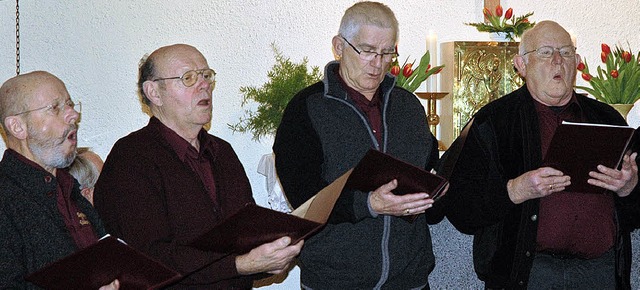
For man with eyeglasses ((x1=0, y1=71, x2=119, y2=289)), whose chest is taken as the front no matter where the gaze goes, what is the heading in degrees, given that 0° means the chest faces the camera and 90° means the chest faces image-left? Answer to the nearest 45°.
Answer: approximately 315°

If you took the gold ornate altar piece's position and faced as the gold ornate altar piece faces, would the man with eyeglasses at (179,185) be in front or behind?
in front

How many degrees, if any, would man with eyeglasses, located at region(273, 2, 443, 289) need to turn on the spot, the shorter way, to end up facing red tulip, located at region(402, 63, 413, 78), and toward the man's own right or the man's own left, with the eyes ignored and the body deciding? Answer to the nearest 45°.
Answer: approximately 135° to the man's own left

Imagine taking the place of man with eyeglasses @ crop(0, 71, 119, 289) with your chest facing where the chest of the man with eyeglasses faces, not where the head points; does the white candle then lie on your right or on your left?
on your left

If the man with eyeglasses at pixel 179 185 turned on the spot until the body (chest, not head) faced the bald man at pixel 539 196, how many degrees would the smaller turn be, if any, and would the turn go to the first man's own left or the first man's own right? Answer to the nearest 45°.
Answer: approximately 45° to the first man's own left

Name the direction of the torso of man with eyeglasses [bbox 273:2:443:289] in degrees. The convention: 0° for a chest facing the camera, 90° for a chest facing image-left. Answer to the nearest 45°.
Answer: approximately 315°

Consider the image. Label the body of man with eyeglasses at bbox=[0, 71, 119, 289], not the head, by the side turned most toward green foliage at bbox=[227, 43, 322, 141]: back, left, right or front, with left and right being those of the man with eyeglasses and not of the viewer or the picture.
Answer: left

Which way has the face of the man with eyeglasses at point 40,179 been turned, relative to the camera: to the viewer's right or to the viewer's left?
to the viewer's right

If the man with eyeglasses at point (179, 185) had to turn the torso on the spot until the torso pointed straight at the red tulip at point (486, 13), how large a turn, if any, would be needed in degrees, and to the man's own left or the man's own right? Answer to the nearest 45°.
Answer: approximately 90° to the man's own left

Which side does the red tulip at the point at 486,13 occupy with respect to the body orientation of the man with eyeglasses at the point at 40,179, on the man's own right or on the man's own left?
on the man's own left
